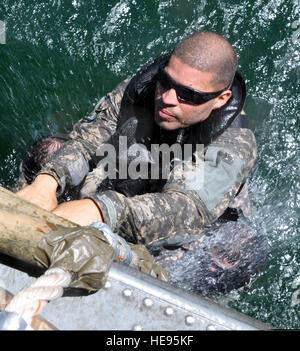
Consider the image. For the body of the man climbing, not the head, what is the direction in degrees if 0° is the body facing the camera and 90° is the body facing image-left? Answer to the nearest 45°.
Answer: approximately 45°
